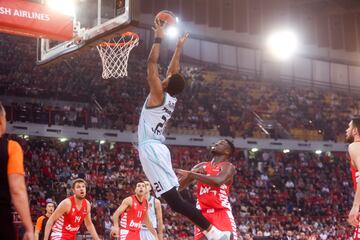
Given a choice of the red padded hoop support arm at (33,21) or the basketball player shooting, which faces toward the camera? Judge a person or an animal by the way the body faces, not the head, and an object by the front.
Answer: the red padded hoop support arm

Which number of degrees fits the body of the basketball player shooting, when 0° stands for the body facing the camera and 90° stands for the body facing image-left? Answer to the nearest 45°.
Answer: approximately 135°

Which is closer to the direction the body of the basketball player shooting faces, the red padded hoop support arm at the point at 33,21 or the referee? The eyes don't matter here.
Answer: the red padded hoop support arm

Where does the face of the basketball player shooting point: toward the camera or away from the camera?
away from the camera

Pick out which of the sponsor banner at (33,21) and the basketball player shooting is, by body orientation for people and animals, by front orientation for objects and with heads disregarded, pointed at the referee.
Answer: the sponsor banner

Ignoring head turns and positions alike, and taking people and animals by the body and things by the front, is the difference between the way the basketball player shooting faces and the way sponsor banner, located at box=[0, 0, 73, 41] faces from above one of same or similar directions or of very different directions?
very different directions

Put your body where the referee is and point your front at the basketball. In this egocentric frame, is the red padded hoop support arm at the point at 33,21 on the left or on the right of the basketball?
left

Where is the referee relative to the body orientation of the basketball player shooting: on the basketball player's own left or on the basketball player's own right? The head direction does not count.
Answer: on the basketball player's own left

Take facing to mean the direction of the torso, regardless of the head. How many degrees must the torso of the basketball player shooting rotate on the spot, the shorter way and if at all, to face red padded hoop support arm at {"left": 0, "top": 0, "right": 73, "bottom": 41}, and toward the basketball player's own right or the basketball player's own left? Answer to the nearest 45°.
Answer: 0° — they already face it

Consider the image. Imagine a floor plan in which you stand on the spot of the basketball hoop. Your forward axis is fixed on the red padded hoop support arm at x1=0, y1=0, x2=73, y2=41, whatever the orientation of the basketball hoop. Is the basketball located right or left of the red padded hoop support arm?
left

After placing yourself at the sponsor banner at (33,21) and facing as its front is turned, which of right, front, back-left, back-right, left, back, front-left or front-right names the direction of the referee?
front

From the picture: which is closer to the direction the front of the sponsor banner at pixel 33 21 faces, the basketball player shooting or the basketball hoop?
the basketball player shooting

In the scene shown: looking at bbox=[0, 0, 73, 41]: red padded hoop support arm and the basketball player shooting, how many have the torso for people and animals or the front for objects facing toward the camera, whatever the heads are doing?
1

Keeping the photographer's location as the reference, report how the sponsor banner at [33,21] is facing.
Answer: facing the viewer

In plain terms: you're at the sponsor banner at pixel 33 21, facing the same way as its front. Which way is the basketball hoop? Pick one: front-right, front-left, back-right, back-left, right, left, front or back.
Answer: back-left
